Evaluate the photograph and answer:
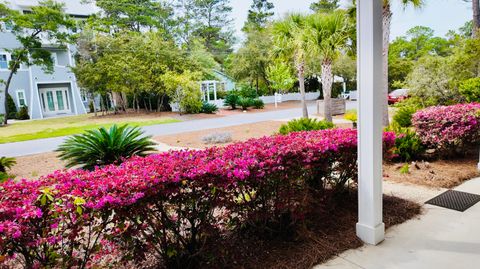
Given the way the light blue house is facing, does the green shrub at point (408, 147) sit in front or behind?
in front

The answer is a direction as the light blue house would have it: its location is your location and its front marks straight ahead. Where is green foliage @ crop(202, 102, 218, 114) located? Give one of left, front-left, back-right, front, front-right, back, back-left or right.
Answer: front-left

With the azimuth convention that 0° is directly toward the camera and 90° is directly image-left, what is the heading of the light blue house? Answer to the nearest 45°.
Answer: approximately 0°

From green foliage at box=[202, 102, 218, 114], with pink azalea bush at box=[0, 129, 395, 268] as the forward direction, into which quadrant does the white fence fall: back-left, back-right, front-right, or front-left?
back-left

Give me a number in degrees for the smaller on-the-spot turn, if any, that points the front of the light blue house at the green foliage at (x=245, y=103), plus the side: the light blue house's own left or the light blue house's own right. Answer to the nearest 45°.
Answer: approximately 45° to the light blue house's own left

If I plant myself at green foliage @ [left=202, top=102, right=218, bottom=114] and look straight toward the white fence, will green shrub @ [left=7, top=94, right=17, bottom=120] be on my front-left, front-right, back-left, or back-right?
back-left

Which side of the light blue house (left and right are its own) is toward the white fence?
left

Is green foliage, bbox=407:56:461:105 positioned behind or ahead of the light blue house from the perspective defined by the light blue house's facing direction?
ahead

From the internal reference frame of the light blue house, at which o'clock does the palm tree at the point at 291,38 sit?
The palm tree is roughly at 11 o'clock from the light blue house.

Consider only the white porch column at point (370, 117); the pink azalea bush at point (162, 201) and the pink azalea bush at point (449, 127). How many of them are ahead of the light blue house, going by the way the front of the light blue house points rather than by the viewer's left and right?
3

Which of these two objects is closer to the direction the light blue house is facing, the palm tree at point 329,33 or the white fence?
the palm tree
